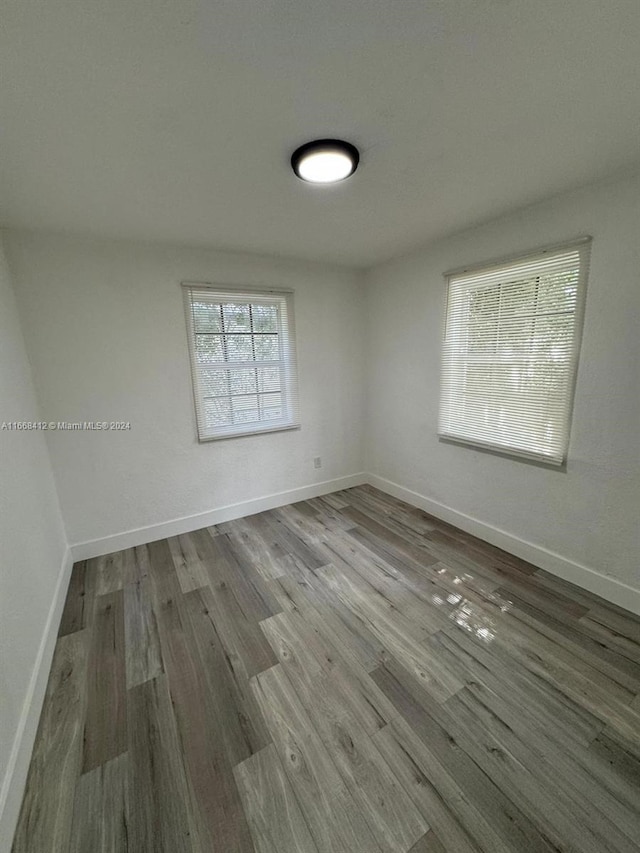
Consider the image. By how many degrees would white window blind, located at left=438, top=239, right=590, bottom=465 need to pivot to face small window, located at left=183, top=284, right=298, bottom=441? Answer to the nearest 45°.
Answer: approximately 45° to its right

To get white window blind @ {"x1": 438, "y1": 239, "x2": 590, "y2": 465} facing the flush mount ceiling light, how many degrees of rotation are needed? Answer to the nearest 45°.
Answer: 0° — it already faces it

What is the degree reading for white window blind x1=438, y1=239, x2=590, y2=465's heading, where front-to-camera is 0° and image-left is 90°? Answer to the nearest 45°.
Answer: approximately 45°
